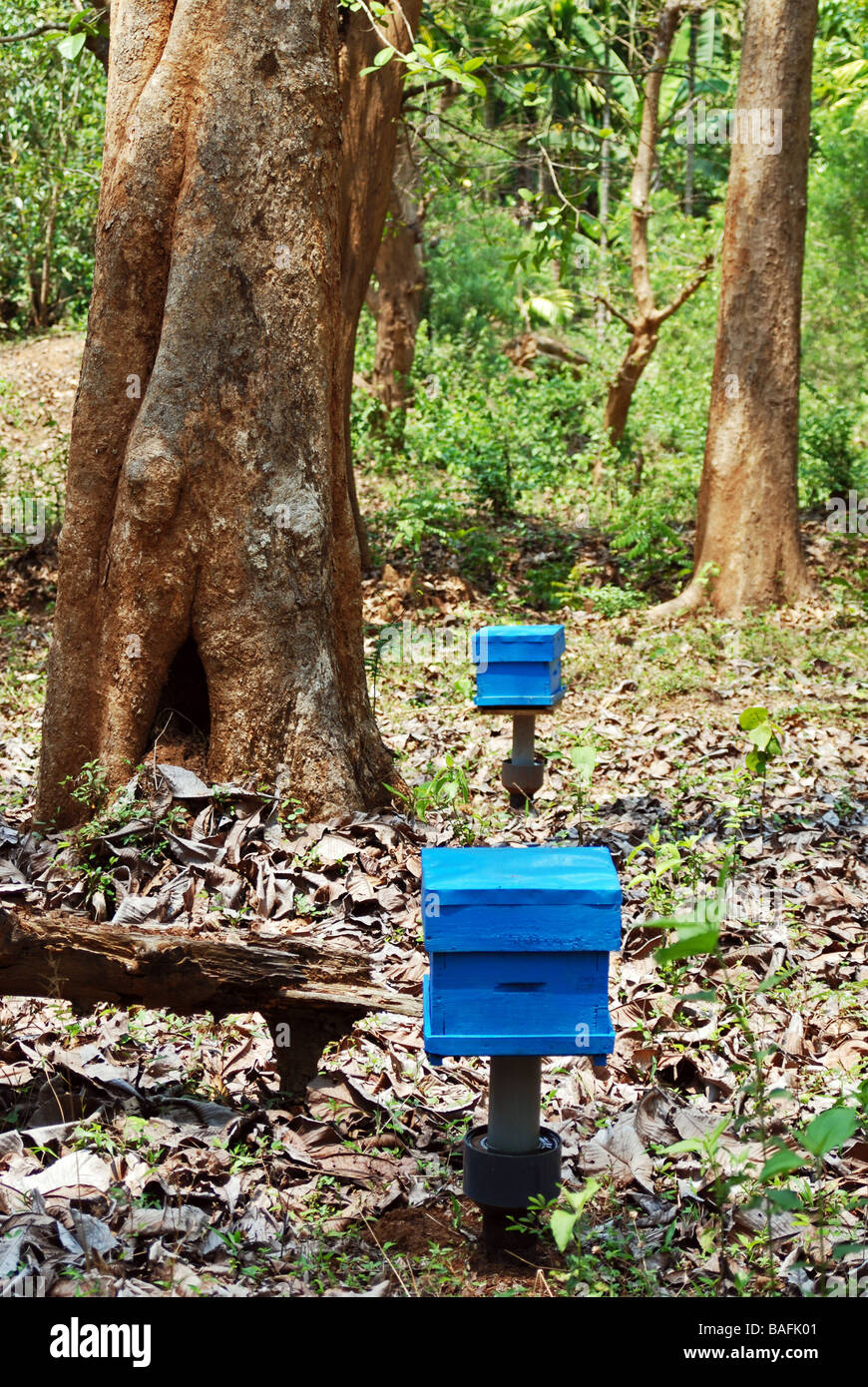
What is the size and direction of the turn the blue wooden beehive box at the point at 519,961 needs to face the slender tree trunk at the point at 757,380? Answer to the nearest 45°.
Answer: approximately 180°

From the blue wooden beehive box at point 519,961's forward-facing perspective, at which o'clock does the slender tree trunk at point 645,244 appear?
The slender tree trunk is roughly at 6 o'clock from the blue wooden beehive box.

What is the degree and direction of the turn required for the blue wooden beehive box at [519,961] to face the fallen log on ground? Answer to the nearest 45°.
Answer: approximately 135° to its right

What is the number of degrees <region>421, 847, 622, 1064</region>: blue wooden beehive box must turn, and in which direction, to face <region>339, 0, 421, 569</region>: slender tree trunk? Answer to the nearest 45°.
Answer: approximately 180°

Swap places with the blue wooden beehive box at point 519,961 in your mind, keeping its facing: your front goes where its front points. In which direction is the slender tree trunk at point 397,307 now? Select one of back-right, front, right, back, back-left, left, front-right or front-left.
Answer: back

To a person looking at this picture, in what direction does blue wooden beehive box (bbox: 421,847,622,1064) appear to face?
facing the viewer

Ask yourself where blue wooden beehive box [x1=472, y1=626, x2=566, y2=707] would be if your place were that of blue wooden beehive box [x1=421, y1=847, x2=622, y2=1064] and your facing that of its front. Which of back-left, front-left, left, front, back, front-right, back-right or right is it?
back
